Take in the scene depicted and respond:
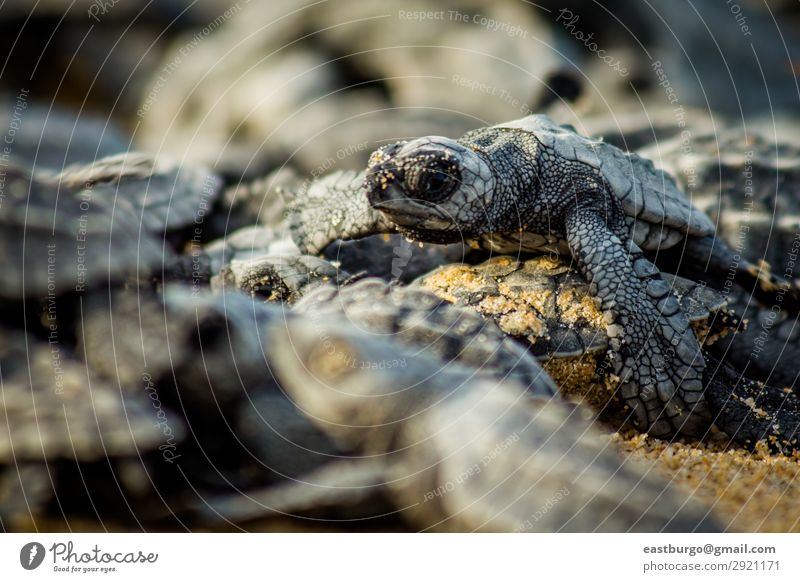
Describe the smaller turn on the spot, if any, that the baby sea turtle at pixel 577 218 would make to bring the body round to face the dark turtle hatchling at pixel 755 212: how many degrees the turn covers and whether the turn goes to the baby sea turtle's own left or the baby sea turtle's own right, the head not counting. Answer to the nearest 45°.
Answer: approximately 180°

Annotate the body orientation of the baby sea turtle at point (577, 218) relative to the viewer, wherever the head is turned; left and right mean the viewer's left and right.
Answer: facing the viewer and to the left of the viewer
